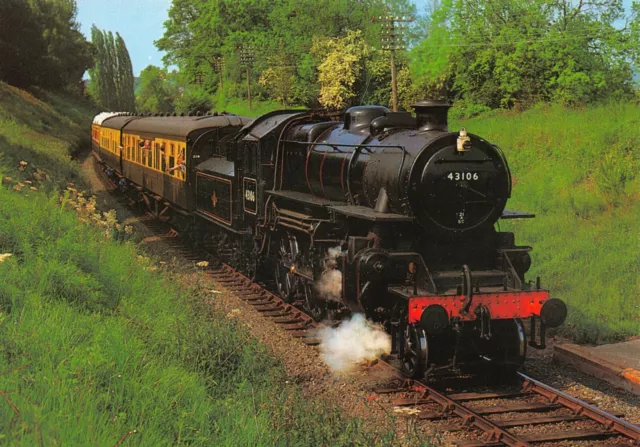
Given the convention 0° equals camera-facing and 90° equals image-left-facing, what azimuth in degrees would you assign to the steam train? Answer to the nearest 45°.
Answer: approximately 315°

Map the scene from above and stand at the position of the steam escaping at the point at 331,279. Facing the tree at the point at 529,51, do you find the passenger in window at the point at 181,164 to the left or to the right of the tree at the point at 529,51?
left

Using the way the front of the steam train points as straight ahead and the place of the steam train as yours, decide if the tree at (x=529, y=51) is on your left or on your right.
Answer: on your left

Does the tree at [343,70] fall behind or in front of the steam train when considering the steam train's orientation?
behind

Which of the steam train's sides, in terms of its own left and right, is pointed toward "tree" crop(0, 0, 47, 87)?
back
